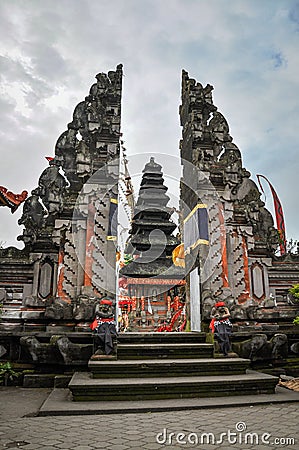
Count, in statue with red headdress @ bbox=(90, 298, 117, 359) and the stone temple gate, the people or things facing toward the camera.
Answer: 2

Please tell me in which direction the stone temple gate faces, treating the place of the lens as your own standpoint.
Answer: facing the viewer

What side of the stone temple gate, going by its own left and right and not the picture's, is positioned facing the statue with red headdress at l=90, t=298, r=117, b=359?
front

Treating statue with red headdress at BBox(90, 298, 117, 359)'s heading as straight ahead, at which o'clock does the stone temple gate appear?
The stone temple gate is roughly at 6 o'clock from the statue with red headdress.

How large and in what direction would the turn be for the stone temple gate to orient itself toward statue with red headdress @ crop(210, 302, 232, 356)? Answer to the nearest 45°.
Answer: approximately 45° to its left

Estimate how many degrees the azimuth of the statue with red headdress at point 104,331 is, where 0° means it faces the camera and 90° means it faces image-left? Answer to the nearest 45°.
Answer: approximately 0°

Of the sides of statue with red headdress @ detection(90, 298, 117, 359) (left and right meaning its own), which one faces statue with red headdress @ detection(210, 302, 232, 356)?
left
